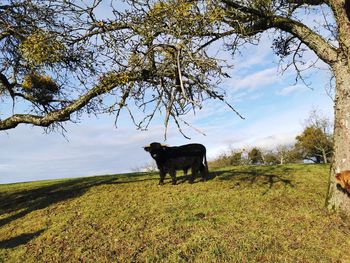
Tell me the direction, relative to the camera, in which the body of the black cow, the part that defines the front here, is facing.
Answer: to the viewer's left
